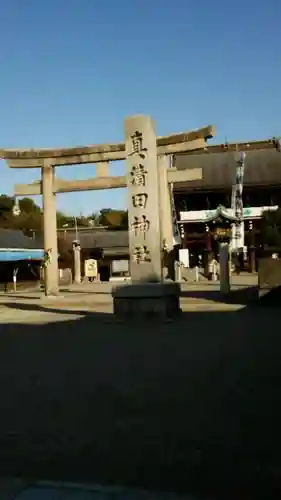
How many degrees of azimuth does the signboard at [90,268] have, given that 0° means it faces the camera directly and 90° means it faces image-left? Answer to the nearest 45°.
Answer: approximately 0°

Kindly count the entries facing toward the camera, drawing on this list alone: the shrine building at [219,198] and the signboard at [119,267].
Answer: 2

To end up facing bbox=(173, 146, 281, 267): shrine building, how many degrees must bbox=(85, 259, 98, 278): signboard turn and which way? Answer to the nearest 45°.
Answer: approximately 90° to its left

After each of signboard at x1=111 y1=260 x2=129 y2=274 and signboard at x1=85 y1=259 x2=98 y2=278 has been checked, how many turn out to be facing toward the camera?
2

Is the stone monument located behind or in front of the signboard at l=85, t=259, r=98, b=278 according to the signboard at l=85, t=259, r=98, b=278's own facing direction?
in front

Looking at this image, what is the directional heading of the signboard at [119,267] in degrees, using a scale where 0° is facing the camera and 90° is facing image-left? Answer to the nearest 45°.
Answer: approximately 0°

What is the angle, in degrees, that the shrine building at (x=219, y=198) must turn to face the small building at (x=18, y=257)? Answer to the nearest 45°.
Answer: approximately 45° to its right
